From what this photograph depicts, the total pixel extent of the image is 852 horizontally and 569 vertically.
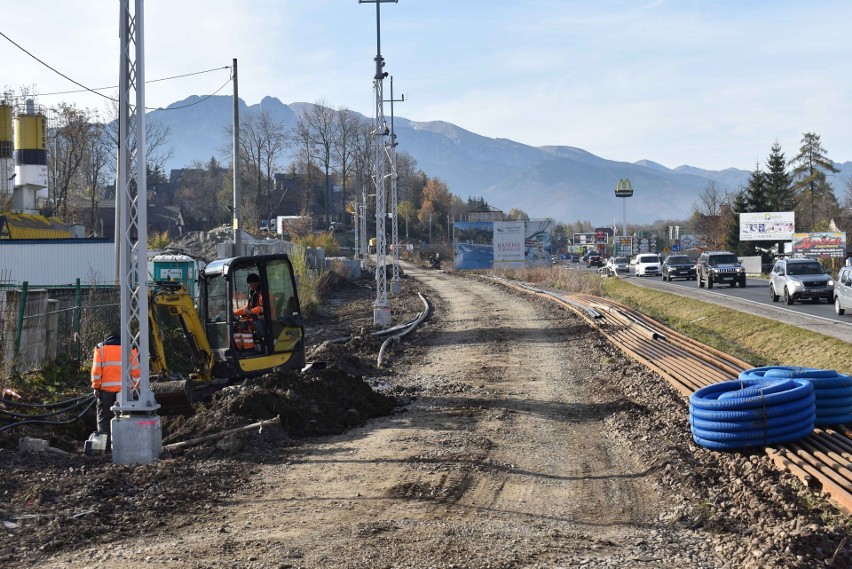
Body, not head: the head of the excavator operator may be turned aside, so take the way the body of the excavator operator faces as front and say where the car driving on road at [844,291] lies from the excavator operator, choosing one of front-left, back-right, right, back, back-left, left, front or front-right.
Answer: back

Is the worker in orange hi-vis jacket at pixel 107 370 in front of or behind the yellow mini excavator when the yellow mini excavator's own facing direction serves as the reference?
in front

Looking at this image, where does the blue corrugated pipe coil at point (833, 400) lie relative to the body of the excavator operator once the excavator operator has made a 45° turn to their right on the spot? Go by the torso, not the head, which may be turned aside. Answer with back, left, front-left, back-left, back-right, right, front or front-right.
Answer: back-left

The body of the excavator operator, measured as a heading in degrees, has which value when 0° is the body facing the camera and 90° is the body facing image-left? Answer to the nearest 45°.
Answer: approximately 45°

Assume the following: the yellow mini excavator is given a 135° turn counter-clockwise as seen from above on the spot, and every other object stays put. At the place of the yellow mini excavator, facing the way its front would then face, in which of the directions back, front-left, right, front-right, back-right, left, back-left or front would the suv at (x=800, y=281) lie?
front-left

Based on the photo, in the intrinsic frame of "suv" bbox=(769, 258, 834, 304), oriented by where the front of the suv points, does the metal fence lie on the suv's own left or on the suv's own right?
on the suv's own right

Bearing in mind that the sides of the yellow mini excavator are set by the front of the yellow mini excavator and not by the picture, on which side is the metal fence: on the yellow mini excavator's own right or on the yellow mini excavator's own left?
on the yellow mini excavator's own right

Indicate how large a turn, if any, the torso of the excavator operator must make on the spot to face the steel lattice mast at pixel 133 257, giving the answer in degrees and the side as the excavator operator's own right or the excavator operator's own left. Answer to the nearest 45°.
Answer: approximately 45° to the excavator operator's own left

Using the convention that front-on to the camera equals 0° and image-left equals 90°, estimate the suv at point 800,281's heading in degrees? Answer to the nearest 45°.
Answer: approximately 315°

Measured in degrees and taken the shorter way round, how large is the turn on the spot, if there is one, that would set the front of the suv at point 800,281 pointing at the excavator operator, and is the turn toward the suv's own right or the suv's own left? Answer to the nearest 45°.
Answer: approximately 45° to the suv's own right

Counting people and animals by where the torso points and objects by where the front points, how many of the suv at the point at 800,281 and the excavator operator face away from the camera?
0

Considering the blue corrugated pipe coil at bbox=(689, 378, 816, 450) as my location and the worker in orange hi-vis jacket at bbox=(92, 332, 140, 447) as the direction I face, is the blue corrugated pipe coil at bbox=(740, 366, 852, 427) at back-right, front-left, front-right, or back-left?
back-right
